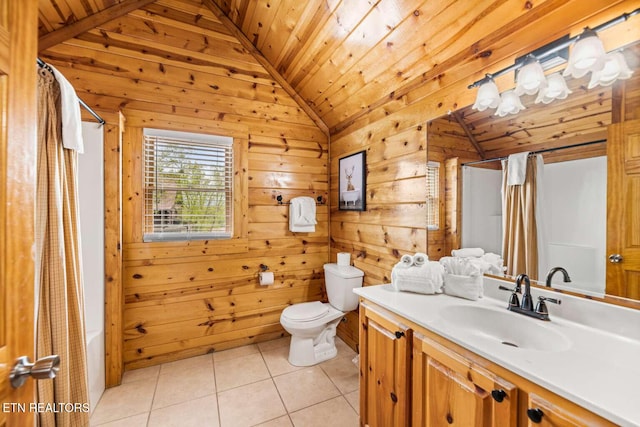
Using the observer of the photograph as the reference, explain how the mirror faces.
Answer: facing the viewer and to the left of the viewer

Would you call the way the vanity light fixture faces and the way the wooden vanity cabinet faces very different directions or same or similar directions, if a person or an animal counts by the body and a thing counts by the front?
same or similar directions

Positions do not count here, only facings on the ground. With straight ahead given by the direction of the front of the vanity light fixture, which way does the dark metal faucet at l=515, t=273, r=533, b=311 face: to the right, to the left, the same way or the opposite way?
the same way

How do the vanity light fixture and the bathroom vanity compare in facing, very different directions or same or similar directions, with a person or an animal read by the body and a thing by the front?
same or similar directions

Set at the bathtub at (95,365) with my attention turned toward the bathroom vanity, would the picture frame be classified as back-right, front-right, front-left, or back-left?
front-left

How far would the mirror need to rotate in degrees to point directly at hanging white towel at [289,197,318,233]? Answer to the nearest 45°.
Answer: approximately 45° to its right

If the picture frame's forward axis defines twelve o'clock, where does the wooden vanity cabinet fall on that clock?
The wooden vanity cabinet is roughly at 10 o'clock from the picture frame.

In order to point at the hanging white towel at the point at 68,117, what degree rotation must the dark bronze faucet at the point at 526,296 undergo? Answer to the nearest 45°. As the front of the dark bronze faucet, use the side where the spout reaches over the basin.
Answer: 0° — it already faces it

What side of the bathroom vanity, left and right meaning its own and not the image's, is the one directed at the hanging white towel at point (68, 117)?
front

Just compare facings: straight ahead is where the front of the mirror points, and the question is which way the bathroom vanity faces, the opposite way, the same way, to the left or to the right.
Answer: the same way

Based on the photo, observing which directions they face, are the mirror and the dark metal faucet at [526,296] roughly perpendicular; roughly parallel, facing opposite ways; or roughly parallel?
roughly parallel

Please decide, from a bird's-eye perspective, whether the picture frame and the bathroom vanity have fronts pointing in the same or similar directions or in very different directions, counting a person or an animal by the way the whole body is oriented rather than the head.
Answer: same or similar directions

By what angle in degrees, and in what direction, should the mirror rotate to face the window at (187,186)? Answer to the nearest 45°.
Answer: approximately 45° to its right

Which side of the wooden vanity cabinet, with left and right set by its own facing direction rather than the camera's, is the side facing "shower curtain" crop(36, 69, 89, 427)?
front
